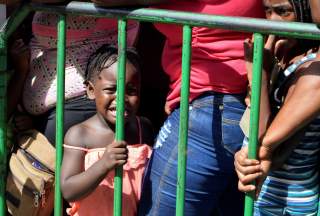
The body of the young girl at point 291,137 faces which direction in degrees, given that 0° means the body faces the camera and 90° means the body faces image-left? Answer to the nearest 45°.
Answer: approximately 45°

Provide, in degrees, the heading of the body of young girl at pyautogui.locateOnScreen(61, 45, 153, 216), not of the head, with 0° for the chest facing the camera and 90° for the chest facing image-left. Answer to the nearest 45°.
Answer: approximately 315°

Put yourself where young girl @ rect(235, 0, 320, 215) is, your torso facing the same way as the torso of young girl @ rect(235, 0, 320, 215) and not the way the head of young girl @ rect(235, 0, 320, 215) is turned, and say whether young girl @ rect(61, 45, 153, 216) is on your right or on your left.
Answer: on your right

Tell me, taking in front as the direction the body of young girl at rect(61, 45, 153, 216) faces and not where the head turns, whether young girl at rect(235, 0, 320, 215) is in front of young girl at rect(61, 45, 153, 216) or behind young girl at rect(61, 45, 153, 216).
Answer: in front

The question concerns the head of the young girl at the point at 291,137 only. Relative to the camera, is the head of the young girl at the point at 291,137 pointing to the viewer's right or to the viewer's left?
to the viewer's left

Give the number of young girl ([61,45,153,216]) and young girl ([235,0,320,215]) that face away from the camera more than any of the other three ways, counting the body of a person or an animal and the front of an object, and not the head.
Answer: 0
